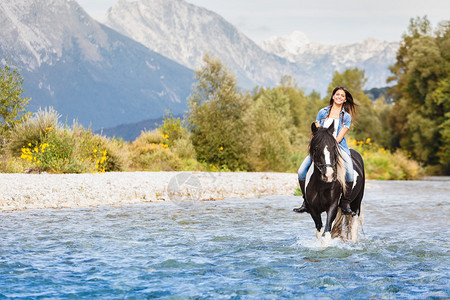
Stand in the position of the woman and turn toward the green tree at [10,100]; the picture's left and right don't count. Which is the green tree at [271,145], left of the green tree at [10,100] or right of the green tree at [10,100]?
right

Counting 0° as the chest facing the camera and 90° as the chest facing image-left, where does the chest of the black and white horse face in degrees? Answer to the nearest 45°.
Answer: approximately 0°

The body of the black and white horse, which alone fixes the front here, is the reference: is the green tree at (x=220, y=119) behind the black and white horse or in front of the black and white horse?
behind

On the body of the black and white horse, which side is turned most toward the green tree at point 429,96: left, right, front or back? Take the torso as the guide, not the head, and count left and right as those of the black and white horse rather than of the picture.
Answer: back

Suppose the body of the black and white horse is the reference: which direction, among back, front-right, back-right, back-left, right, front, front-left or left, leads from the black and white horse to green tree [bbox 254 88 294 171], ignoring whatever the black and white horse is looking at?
back

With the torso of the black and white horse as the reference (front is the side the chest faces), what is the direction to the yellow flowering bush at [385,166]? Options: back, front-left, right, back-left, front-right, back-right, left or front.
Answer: back

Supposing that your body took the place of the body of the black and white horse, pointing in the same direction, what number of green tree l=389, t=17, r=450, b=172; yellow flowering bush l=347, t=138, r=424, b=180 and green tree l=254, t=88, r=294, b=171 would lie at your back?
3
